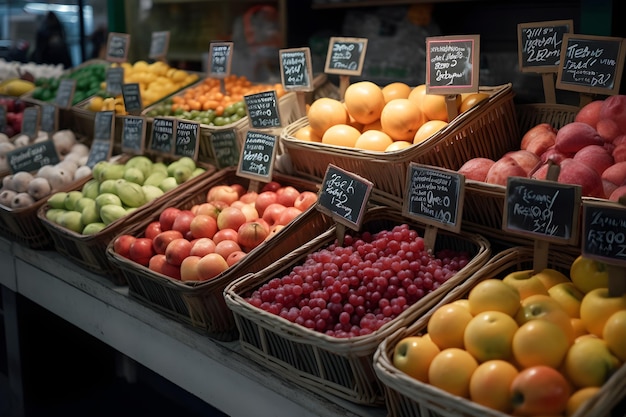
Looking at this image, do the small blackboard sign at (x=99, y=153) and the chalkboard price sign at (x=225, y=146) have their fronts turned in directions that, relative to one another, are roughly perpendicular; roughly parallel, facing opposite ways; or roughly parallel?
roughly parallel

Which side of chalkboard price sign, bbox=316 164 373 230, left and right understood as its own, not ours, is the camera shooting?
front

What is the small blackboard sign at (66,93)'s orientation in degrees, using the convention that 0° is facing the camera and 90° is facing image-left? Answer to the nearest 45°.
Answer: approximately 0°

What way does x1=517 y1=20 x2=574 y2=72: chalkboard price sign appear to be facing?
toward the camera

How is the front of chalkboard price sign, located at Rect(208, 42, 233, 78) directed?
toward the camera

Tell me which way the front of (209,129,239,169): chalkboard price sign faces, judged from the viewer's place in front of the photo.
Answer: facing the viewer

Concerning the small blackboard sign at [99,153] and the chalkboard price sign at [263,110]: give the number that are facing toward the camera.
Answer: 2

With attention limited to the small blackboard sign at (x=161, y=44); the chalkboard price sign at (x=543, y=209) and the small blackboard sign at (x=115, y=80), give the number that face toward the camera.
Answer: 3

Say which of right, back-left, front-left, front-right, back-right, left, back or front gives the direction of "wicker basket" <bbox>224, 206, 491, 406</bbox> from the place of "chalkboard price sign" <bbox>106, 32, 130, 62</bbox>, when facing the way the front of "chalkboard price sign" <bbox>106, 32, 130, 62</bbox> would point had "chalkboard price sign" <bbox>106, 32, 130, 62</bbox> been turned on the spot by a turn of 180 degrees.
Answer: back

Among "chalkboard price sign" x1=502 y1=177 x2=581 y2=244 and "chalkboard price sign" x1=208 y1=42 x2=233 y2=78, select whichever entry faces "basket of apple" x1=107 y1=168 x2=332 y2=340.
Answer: "chalkboard price sign" x1=208 y1=42 x2=233 y2=78

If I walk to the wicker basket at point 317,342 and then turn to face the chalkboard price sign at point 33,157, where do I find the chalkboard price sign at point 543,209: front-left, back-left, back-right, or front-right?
back-right

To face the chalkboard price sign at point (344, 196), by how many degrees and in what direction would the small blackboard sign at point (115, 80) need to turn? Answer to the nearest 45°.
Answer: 0° — it already faces it

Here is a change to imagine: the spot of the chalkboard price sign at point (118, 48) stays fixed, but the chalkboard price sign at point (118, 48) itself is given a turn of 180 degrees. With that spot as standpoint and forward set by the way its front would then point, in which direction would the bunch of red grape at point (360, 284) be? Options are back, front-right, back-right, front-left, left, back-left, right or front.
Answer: back
